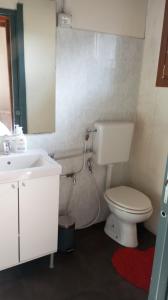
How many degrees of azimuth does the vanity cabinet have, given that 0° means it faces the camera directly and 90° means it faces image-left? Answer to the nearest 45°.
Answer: approximately 315°

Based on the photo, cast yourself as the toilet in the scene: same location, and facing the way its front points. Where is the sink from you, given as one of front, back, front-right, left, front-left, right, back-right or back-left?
right

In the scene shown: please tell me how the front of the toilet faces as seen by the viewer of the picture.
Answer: facing the viewer and to the right of the viewer

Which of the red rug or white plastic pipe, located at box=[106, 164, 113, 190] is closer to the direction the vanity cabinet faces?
the red rug

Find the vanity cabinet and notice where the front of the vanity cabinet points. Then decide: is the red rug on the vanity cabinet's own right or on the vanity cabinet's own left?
on the vanity cabinet's own left

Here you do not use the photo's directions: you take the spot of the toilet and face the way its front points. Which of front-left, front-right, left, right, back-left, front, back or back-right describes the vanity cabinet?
right

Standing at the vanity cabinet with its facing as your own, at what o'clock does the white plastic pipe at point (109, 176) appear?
The white plastic pipe is roughly at 9 o'clock from the vanity cabinet.
